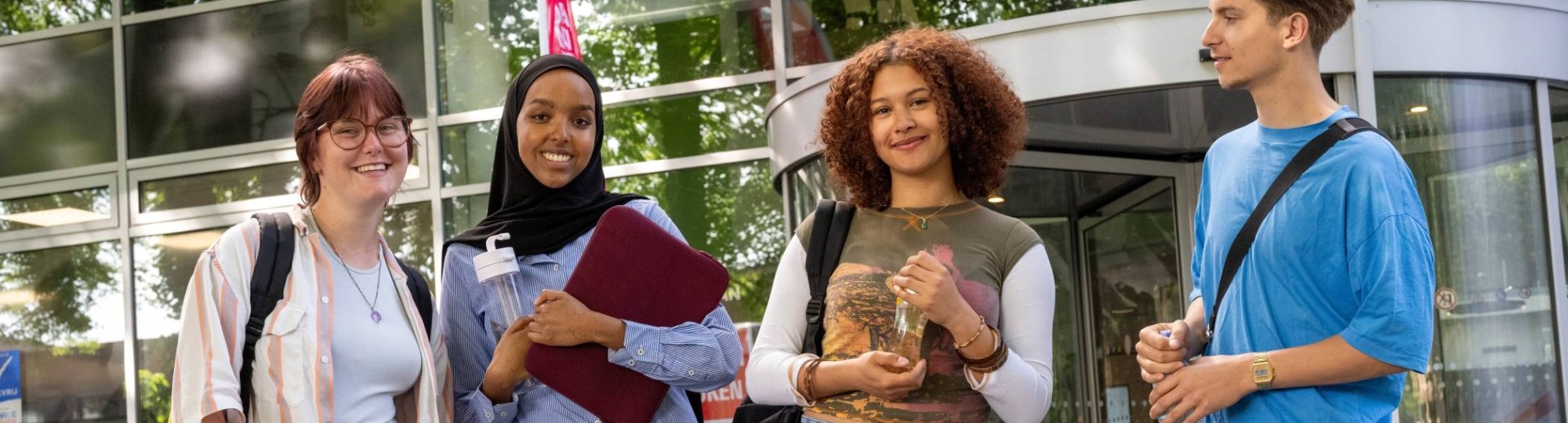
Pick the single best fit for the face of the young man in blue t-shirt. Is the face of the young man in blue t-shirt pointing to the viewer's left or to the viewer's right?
to the viewer's left

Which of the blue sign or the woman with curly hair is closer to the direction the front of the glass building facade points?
the woman with curly hair

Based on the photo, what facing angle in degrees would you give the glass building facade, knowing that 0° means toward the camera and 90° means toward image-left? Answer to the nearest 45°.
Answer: approximately 0°

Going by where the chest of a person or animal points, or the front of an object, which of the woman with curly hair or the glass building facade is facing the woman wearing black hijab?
the glass building facade

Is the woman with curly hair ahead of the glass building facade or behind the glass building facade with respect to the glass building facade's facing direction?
ahead

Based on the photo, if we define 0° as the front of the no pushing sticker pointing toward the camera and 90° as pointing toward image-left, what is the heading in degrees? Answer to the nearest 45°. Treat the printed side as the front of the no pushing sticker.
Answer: approximately 0°

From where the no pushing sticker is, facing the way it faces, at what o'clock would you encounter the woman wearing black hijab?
The woman wearing black hijab is roughly at 1 o'clock from the no pushing sticker.

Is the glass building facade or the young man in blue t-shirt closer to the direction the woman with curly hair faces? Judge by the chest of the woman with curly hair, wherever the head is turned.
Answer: the young man in blue t-shirt

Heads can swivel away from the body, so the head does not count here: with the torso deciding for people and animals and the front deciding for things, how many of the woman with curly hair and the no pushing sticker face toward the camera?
2

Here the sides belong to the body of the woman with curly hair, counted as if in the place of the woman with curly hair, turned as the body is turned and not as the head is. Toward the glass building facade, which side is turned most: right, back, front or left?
back
